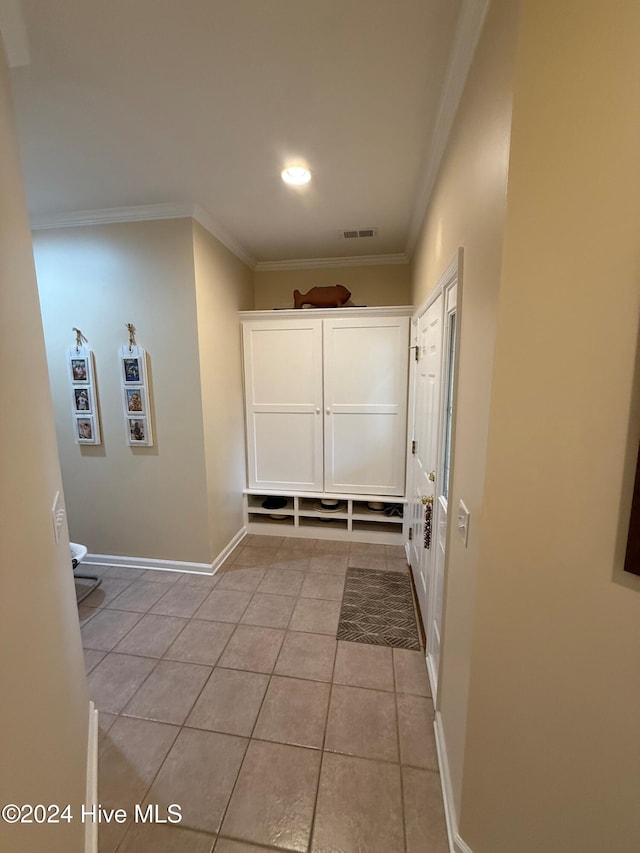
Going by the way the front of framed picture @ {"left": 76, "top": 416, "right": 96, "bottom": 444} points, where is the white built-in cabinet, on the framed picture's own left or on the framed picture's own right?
on the framed picture's own left

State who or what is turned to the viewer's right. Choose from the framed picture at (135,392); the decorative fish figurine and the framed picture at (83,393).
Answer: the decorative fish figurine

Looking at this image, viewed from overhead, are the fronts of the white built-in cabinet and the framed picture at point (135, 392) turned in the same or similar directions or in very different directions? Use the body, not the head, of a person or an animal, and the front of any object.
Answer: same or similar directions

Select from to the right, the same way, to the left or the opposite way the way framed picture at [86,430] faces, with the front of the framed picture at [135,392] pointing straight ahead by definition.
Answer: the same way

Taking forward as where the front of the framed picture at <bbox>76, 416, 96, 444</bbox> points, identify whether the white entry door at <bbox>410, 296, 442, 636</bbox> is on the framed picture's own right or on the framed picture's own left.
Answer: on the framed picture's own left

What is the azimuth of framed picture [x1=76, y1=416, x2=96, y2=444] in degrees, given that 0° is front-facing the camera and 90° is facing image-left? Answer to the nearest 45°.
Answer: approximately 45°

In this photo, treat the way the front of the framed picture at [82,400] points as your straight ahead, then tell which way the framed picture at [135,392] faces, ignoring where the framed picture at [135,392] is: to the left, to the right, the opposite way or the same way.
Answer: the same way

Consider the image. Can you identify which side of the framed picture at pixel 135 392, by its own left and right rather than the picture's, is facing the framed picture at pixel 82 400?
right

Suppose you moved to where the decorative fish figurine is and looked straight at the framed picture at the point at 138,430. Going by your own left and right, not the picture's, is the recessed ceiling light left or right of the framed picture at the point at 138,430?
left

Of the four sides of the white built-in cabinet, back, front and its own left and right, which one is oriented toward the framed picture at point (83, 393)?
right

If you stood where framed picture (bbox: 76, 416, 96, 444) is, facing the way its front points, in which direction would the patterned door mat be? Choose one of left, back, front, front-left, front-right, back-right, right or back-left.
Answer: left

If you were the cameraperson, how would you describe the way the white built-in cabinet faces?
facing the viewer

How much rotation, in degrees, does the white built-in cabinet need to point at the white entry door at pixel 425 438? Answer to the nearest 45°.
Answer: approximately 45° to its left

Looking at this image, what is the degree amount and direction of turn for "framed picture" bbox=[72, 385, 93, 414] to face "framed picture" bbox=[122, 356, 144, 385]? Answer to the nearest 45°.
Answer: approximately 90° to its left

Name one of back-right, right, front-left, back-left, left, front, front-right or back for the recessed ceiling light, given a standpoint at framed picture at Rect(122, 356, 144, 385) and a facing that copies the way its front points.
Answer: left
